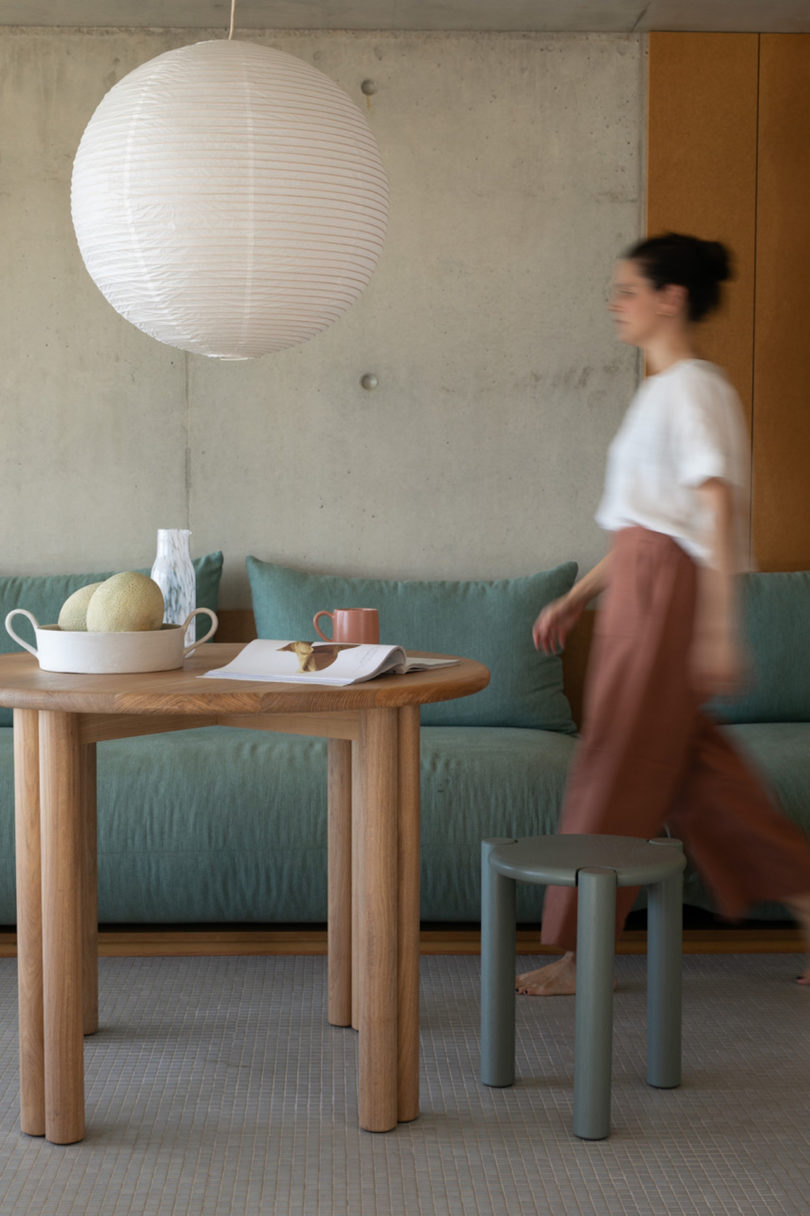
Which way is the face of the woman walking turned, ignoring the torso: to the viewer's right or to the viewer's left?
to the viewer's left

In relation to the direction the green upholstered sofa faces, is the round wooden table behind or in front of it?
in front

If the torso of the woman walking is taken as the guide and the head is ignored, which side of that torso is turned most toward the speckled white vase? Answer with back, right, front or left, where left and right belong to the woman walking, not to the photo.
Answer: front

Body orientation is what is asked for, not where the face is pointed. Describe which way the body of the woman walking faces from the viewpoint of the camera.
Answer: to the viewer's left

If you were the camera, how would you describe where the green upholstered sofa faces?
facing the viewer

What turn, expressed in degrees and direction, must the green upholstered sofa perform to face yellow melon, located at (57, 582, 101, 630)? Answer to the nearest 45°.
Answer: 0° — it already faces it

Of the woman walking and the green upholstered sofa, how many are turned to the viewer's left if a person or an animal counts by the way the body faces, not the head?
1

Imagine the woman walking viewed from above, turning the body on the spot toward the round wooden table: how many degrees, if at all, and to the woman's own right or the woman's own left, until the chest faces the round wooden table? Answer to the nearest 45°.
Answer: approximately 45° to the woman's own left

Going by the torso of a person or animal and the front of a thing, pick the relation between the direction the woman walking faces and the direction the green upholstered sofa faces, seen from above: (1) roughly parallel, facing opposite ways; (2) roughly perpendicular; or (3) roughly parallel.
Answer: roughly perpendicular
